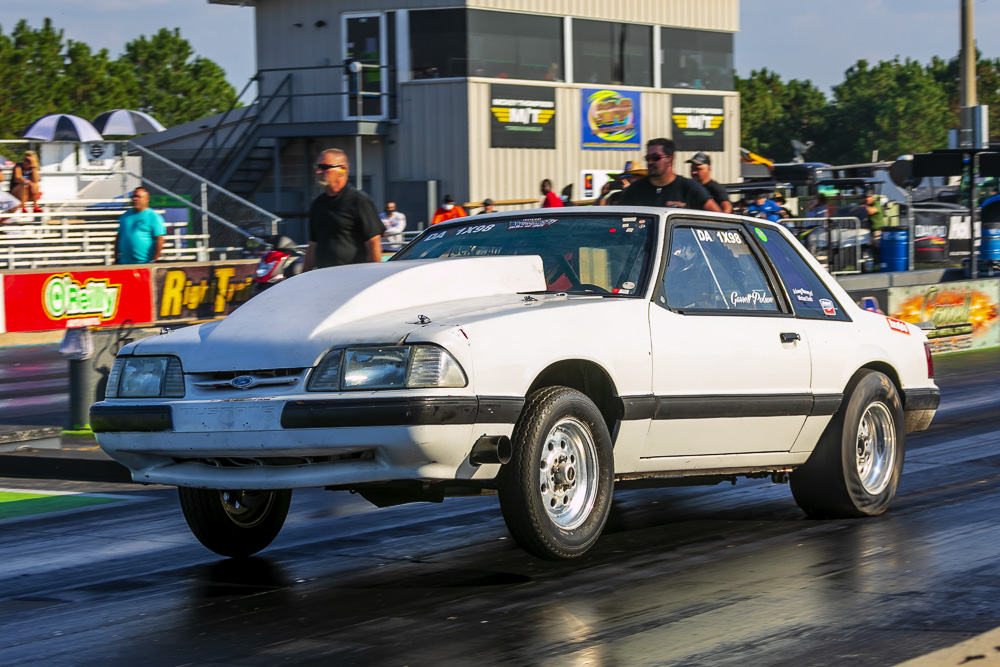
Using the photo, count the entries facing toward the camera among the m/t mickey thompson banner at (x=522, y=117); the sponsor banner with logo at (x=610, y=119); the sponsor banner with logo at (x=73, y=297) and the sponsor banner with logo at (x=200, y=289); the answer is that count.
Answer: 4

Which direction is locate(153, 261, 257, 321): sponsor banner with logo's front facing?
toward the camera

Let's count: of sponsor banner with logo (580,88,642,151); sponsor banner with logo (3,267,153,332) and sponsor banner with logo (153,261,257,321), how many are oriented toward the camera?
3

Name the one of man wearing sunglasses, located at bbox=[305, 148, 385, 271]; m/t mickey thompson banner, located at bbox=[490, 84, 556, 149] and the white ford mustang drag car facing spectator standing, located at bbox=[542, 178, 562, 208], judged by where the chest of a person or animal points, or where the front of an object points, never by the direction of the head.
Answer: the m/t mickey thompson banner

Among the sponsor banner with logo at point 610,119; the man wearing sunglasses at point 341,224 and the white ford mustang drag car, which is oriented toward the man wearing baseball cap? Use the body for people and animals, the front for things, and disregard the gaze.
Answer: the sponsor banner with logo

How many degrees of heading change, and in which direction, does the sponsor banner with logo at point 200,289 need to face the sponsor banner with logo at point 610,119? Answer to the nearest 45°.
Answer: approximately 135° to its left

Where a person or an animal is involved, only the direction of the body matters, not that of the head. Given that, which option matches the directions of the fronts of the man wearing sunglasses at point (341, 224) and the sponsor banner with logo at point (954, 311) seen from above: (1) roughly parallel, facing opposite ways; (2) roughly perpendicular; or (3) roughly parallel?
roughly parallel

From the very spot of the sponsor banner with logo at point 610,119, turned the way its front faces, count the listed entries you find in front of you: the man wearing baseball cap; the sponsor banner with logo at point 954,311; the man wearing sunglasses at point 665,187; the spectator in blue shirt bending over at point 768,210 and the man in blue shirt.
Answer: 5

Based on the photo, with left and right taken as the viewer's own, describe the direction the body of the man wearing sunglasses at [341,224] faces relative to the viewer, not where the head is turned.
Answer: facing the viewer and to the left of the viewer

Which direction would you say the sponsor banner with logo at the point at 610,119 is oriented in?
toward the camera

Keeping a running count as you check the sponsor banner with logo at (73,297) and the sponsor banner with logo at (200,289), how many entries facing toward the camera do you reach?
2

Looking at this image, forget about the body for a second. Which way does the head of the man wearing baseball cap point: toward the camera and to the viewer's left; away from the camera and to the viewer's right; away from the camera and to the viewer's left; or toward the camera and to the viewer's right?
toward the camera and to the viewer's left

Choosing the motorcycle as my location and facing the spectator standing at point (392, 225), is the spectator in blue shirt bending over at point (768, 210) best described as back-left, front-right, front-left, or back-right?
front-right

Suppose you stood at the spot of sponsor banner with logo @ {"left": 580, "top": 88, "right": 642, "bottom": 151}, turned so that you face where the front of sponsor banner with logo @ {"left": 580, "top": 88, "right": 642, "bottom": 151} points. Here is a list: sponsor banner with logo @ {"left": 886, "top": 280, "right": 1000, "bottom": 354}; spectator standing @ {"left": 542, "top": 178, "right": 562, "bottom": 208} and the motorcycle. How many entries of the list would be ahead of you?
3

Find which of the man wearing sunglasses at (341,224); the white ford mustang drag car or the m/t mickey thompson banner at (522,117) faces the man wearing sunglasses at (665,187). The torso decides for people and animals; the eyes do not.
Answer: the m/t mickey thompson banner

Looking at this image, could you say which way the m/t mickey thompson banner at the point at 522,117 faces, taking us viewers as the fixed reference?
facing the viewer

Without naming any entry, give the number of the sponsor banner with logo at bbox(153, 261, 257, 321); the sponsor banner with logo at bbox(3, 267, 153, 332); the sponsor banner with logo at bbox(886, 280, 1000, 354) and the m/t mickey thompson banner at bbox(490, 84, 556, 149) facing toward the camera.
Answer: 4

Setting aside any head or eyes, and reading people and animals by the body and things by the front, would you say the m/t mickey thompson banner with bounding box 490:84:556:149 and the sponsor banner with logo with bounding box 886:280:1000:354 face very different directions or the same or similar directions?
same or similar directions
